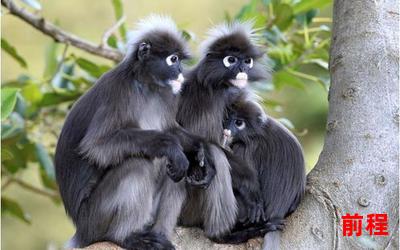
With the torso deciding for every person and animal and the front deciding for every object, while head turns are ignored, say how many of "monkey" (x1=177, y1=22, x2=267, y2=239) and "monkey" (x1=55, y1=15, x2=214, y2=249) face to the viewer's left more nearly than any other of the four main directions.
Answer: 0

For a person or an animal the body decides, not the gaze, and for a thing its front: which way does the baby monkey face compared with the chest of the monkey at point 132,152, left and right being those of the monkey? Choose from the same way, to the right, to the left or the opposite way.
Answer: the opposite way

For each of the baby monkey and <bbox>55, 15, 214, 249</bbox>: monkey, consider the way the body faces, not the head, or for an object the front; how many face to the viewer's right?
1

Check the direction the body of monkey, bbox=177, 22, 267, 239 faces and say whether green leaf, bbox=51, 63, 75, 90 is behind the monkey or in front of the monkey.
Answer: behind

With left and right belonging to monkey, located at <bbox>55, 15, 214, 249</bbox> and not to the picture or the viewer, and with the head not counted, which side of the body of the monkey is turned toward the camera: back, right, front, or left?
right

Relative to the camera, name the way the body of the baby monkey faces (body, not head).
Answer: to the viewer's left

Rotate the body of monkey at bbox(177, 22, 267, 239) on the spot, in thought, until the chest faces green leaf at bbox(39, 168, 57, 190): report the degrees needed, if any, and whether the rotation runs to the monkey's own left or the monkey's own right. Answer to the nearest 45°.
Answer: approximately 180°

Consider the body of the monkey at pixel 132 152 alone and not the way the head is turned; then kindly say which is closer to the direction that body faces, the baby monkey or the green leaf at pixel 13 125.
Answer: the baby monkey

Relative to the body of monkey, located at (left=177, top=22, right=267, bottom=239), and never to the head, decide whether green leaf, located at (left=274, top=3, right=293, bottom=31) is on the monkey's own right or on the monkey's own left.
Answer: on the monkey's own left
